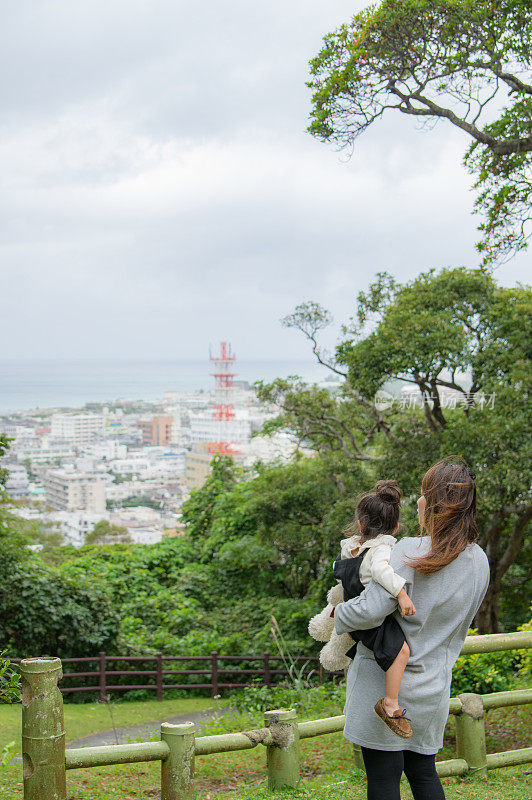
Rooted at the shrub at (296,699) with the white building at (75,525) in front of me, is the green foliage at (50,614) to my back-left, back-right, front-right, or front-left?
front-left

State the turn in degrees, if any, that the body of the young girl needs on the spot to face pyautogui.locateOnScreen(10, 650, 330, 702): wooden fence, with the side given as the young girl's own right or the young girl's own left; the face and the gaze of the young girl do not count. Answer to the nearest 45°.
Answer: approximately 45° to the young girl's own left

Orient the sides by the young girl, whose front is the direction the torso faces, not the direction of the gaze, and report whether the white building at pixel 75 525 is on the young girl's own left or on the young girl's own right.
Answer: on the young girl's own left

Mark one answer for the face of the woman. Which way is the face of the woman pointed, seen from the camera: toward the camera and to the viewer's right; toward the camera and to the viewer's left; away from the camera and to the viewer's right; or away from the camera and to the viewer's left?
away from the camera and to the viewer's left

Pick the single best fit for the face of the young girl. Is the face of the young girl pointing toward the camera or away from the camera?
away from the camera

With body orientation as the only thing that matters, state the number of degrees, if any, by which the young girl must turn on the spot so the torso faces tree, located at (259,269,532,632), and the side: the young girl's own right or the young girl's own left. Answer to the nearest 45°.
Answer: approximately 45° to the young girl's own left

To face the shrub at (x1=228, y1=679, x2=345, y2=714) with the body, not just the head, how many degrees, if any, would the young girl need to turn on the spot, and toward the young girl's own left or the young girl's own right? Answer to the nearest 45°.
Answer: approximately 45° to the young girl's own left

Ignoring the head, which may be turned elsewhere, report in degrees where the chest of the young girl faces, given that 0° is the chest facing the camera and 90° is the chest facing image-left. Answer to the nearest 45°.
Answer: approximately 225°

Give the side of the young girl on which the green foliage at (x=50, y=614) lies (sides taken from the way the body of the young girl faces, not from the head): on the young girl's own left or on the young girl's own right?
on the young girl's own left
